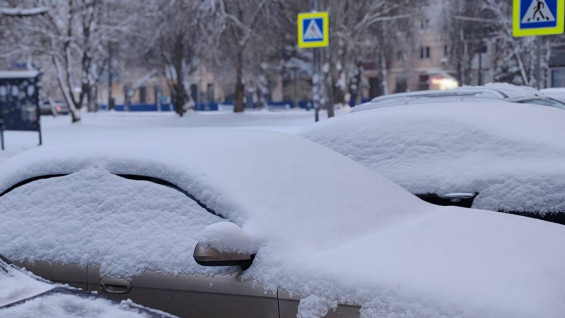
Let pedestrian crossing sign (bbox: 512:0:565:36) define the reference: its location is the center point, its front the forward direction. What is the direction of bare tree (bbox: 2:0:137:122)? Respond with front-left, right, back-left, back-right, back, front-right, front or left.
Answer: back-right

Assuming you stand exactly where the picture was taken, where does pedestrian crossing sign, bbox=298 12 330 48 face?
facing the viewer

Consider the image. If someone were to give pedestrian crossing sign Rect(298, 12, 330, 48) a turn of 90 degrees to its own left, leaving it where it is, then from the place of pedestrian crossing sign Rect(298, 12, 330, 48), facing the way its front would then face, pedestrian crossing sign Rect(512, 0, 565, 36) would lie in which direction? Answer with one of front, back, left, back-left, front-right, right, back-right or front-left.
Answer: front-right

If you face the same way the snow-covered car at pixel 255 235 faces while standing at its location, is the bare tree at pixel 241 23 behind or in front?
behind

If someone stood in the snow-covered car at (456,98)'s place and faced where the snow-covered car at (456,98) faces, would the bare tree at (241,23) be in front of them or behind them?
behind

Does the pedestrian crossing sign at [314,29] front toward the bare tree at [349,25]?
no

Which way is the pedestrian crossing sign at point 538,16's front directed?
toward the camera

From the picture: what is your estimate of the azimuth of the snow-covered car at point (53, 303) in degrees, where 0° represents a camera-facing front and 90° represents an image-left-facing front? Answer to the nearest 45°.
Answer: approximately 315°

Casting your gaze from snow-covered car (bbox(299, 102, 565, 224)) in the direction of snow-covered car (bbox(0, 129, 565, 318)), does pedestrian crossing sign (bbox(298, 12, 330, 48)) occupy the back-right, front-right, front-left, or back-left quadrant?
back-right

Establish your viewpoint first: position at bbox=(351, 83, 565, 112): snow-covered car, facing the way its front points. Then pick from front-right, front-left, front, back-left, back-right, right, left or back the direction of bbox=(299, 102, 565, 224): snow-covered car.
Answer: front-right

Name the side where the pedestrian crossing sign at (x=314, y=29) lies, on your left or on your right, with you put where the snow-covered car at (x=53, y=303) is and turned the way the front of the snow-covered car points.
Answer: on your left

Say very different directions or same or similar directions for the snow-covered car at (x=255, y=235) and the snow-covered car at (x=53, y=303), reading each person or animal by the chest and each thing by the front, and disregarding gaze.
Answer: same or similar directions

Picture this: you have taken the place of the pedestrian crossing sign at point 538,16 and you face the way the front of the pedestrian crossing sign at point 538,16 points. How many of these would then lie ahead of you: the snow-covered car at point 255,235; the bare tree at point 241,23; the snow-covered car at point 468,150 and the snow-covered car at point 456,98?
3

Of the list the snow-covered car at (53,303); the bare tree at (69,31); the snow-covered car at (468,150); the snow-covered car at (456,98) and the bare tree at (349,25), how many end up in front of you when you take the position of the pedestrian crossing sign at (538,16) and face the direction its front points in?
3
